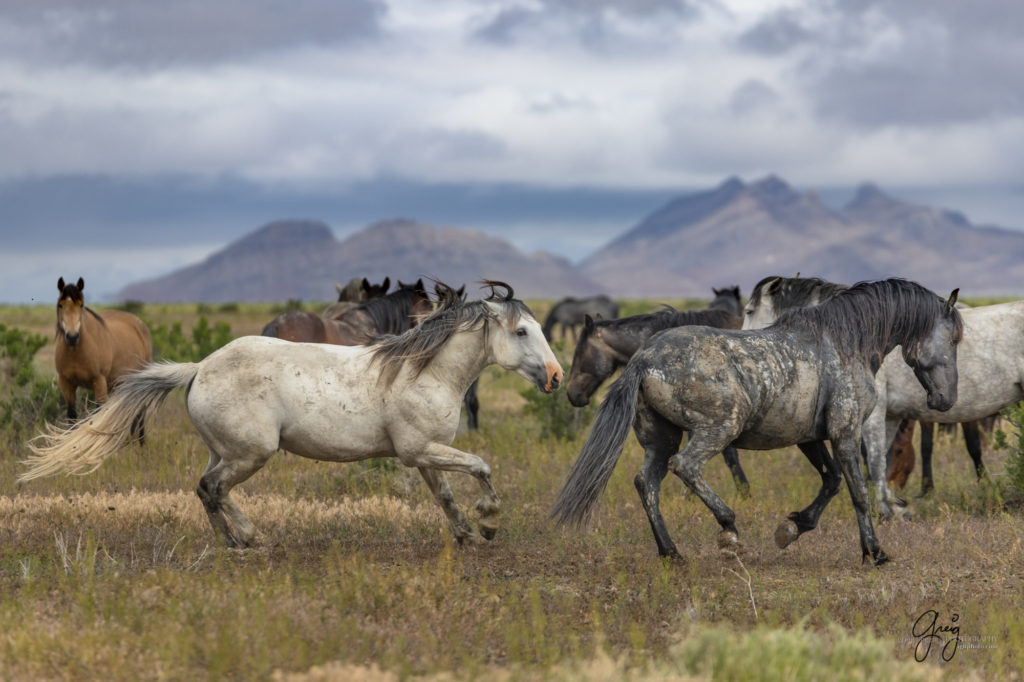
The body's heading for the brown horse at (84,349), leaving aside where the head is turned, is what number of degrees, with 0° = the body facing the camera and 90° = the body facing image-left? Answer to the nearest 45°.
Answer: approximately 45°

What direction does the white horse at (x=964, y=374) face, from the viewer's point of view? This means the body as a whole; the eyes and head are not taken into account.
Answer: to the viewer's left

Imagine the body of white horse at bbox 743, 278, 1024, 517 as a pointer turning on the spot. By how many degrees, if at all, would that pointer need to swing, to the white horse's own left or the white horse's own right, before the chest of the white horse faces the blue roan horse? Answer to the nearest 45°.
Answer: approximately 45° to the white horse's own left

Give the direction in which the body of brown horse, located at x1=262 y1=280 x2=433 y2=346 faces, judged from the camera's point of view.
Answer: to the viewer's right

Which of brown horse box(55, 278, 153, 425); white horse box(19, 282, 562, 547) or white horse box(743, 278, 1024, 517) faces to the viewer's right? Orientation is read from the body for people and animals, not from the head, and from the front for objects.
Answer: white horse box(19, 282, 562, 547)

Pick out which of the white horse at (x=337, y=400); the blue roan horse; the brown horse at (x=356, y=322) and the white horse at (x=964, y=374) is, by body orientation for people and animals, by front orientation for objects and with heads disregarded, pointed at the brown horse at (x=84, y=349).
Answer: the white horse at (x=964, y=374)

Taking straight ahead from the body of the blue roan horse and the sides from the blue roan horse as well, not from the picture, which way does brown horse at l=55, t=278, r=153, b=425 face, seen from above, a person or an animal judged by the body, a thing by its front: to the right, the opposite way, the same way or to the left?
to the right

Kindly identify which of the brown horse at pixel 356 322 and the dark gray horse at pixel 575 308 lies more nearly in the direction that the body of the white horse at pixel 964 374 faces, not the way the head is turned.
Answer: the brown horse

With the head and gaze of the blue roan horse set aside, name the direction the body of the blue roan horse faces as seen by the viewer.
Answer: to the viewer's right

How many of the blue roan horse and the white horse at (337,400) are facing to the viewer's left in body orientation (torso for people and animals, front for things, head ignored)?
0

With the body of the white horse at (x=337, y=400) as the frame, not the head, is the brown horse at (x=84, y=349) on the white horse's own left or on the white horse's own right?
on the white horse's own left

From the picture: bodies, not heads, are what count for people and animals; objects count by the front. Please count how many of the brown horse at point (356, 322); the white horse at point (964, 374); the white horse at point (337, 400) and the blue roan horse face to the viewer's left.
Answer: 1

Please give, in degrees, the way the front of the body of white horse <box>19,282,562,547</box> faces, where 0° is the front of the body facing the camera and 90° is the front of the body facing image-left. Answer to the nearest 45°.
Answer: approximately 270°

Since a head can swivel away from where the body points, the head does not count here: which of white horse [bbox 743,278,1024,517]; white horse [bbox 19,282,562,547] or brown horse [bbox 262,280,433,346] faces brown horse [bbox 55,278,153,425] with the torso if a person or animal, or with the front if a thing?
white horse [bbox 743,278,1024,517]
